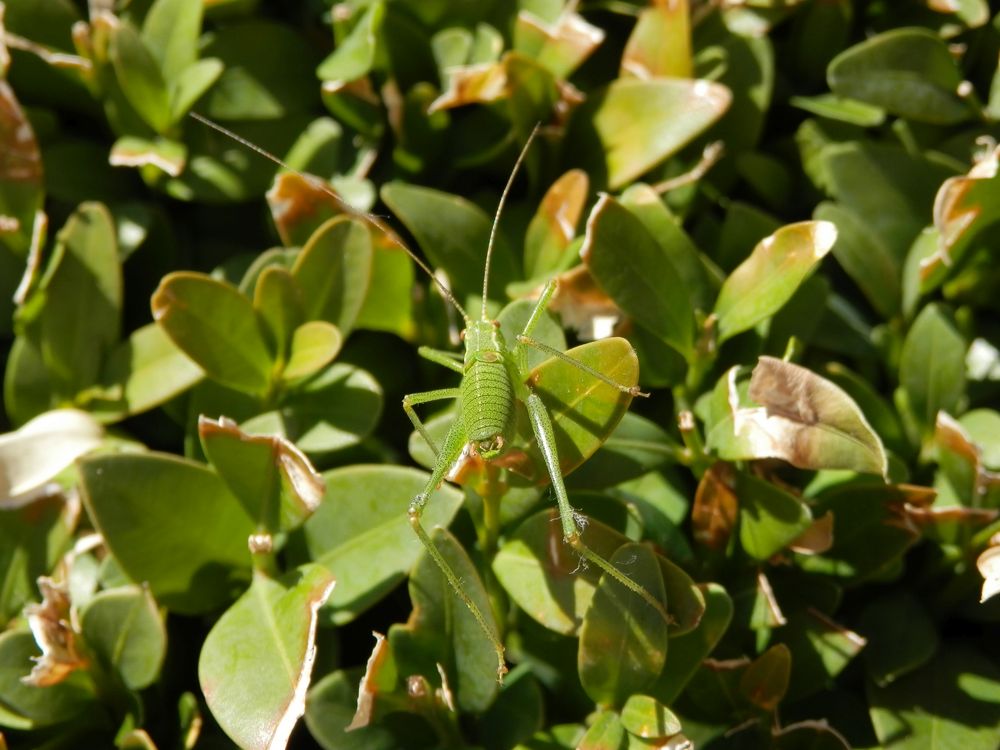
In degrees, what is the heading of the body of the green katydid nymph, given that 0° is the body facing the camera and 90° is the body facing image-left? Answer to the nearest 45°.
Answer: approximately 180°

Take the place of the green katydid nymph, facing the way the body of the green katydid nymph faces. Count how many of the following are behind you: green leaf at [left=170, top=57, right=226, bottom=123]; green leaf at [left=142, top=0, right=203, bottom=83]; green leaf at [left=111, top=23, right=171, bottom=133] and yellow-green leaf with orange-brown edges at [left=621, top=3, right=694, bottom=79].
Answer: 0

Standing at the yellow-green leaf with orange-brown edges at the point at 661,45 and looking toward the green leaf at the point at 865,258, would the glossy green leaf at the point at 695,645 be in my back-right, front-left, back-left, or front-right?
front-right
